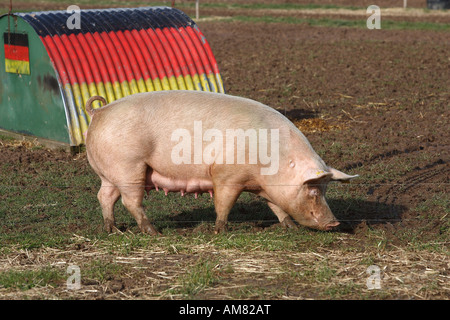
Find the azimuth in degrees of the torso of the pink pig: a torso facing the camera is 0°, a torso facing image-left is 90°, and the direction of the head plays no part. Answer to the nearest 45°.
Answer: approximately 270°
